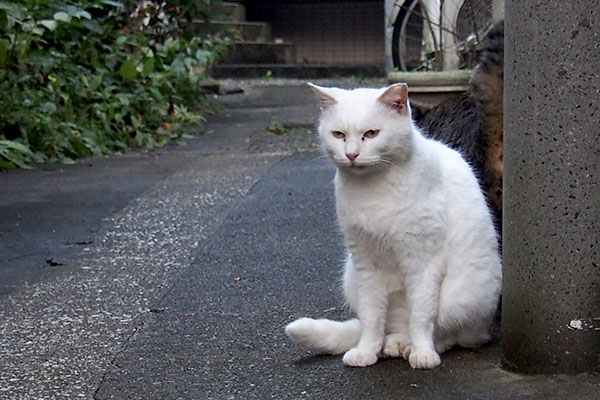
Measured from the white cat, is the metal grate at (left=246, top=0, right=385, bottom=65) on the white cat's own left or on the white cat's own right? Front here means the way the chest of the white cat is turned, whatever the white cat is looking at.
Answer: on the white cat's own right

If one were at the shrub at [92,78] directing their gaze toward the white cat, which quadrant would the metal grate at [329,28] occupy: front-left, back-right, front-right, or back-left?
back-left

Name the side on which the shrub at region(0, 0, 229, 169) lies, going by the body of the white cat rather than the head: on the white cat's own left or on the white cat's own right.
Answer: on the white cat's own right

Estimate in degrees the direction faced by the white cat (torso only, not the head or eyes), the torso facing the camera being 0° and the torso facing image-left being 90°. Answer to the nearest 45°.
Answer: approximately 45°

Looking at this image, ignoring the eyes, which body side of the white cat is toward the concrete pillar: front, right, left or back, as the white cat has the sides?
left
